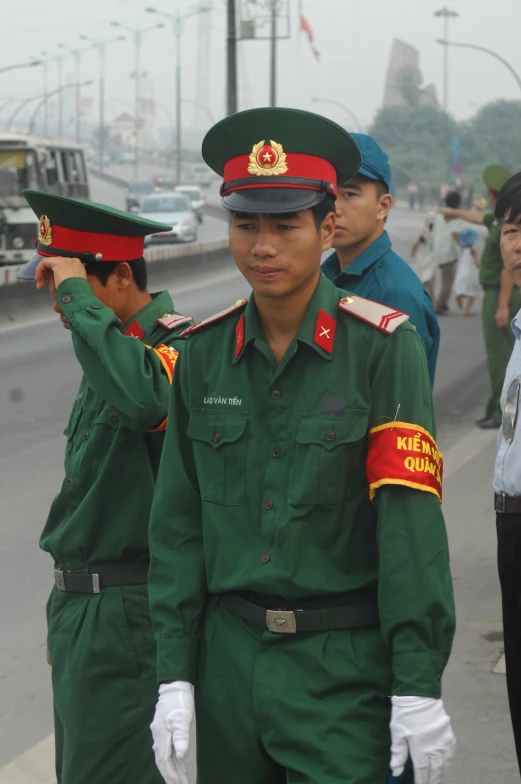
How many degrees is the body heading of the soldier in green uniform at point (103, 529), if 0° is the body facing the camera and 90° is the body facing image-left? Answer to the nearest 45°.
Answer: approximately 45°

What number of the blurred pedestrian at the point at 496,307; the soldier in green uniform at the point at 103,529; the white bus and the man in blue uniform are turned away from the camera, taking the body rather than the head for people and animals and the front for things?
0

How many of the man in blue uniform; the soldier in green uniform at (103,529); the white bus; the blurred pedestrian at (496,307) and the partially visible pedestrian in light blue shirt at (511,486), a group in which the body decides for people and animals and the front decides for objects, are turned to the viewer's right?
0

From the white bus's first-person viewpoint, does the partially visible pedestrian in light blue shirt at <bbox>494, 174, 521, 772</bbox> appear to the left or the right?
on its left

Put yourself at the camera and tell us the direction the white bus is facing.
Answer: facing the viewer and to the left of the viewer

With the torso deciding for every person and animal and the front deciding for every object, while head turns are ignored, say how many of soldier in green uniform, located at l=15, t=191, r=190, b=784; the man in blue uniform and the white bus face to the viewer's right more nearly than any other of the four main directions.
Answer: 0

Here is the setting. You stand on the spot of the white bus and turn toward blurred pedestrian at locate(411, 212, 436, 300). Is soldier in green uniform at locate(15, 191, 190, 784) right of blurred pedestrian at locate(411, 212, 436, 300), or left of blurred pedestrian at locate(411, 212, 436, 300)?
right

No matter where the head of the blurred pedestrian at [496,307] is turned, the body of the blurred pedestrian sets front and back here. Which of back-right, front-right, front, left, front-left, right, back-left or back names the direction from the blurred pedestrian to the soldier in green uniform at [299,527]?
left

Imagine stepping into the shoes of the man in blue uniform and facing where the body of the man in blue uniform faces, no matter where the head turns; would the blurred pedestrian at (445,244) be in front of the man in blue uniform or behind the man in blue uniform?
behind

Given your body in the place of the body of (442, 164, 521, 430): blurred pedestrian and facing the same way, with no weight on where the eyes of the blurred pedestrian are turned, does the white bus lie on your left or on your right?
on your right

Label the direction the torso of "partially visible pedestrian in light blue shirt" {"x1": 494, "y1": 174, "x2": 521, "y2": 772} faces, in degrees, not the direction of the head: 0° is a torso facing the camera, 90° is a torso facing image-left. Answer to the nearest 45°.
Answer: approximately 45°

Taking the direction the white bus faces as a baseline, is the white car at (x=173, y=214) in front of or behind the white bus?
behind

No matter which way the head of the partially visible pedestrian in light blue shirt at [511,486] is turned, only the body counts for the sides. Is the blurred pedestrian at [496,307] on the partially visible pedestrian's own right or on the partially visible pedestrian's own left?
on the partially visible pedestrian's own right

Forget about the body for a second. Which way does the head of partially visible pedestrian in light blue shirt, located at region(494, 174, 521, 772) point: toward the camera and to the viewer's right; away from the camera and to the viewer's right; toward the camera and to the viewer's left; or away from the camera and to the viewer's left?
toward the camera and to the viewer's left

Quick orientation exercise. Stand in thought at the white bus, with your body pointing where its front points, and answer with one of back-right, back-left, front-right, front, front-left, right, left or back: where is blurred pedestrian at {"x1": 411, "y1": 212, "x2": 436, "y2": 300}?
left

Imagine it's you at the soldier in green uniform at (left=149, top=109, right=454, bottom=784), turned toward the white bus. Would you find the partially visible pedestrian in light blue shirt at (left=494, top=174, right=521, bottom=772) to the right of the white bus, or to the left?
right

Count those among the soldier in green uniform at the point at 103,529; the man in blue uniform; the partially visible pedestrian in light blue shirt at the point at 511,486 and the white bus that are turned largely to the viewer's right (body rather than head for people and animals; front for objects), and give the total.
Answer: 0

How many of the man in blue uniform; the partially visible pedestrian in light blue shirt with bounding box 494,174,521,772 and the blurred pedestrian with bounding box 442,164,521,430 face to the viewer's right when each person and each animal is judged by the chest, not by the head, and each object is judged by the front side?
0
